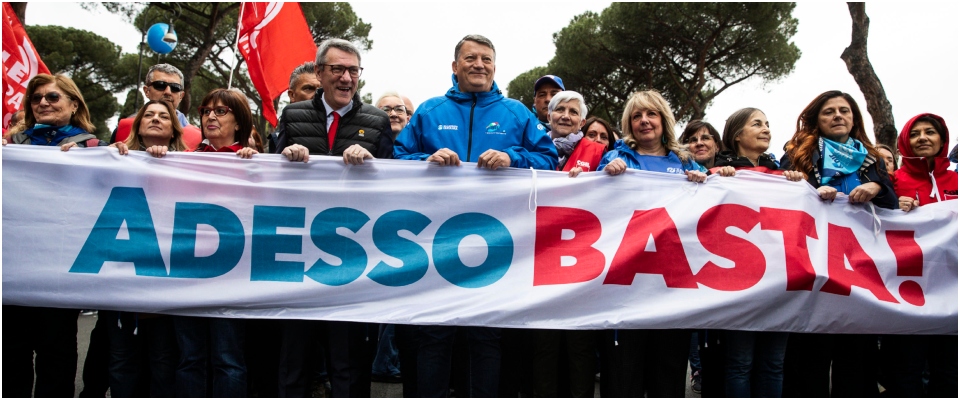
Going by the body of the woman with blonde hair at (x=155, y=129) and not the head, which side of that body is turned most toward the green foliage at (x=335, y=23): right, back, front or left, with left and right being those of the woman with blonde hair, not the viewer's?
back

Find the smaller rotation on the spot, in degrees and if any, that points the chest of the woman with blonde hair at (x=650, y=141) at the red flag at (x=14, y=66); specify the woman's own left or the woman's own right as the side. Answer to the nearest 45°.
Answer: approximately 90° to the woman's own right

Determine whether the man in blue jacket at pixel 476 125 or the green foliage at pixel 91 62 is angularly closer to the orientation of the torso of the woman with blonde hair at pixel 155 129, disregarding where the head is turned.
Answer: the man in blue jacket

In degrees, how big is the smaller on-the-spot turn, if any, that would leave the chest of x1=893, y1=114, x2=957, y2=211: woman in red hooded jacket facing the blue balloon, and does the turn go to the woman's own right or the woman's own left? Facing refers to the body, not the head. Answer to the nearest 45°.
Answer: approximately 90° to the woman's own right

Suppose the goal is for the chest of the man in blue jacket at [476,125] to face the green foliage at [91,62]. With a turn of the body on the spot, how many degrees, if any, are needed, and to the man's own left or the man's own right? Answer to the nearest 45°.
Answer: approximately 135° to the man's own right

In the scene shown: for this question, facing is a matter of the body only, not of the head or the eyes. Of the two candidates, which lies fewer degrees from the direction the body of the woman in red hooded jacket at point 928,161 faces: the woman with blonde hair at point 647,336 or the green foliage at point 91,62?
the woman with blonde hair

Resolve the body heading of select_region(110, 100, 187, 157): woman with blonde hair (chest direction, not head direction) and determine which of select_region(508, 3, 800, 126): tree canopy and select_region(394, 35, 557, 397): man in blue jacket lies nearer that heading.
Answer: the man in blue jacket
